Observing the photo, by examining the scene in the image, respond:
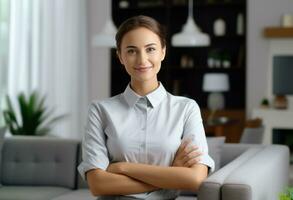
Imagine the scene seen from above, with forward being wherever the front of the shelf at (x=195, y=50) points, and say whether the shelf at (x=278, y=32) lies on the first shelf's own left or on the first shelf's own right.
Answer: on the first shelf's own left

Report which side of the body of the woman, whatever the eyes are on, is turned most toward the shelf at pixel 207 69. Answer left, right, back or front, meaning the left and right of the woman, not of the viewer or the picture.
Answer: back

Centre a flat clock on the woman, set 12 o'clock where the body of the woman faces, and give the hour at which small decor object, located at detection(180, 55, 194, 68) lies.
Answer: The small decor object is roughly at 6 o'clock from the woman.

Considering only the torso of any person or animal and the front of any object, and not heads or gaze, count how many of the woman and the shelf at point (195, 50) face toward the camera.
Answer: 2

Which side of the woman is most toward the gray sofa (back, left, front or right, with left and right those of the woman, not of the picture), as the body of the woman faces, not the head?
back

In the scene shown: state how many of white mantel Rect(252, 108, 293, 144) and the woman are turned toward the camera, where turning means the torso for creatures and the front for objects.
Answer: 2

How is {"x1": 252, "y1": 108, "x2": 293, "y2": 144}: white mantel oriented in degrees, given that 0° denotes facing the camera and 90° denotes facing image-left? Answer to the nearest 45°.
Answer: approximately 0°

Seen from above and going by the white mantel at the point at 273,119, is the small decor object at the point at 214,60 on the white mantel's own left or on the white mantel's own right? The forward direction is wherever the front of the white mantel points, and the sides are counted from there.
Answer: on the white mantel's own right
